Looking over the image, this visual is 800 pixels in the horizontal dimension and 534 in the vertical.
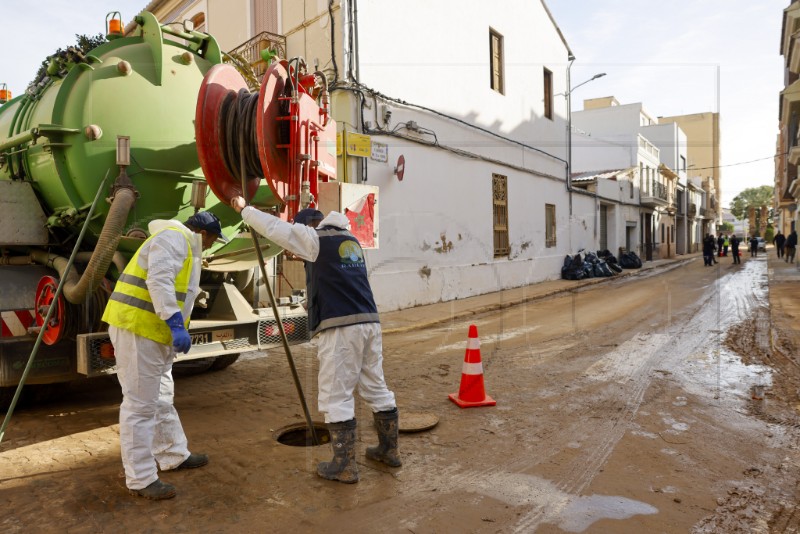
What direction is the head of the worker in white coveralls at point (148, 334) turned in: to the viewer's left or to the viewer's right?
to the viewer's right

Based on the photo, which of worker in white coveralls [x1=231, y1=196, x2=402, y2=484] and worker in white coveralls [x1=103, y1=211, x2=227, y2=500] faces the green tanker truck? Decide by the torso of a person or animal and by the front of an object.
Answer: worker in white coveralls [x1=231, y1=196, x2=402, y2=484]

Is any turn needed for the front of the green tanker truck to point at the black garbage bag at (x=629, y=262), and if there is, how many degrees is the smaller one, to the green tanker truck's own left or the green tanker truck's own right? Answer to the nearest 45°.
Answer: approximately 90° to the green tanker truck's own right

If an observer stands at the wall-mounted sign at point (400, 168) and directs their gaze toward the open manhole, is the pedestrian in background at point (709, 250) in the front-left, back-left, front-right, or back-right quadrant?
back-left

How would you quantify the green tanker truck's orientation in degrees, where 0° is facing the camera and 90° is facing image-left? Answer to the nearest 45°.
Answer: approximately 135°

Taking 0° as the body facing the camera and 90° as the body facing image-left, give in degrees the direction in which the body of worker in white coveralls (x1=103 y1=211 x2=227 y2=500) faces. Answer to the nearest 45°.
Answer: approximately 270°

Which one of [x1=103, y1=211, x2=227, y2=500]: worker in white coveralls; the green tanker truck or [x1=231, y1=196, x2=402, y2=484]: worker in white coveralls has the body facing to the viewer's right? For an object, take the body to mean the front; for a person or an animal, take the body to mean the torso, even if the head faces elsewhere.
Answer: [x1=103, y1=211, x2=227, y2=500]: worker in white coveralls

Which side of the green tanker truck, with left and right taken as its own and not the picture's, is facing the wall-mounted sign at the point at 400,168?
right

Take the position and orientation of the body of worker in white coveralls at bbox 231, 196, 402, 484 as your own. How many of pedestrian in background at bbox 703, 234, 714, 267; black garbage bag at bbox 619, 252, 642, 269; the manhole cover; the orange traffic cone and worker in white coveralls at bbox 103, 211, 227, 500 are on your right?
4
